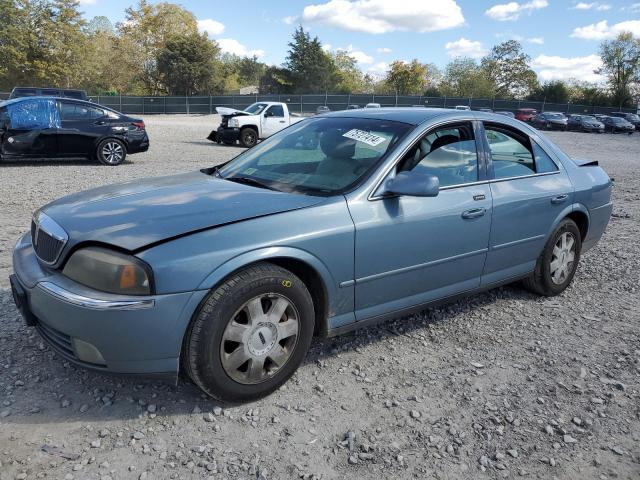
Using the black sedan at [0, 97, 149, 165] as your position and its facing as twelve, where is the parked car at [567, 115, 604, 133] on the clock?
The parked car is roughly at 5 o'clock from the black sedan.

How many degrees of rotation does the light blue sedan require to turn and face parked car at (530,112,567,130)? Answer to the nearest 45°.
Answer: approximately 180°

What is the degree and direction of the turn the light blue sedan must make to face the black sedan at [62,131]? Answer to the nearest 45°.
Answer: approximately 90° to its right

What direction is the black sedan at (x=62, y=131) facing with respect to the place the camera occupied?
facing to the left of the viewer

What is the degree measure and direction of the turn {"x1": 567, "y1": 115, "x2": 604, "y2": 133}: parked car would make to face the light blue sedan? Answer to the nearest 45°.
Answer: approximately 45° to its right
